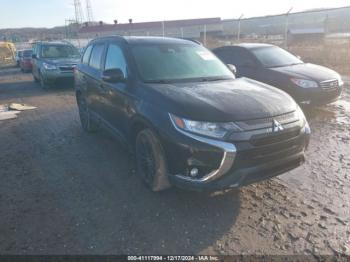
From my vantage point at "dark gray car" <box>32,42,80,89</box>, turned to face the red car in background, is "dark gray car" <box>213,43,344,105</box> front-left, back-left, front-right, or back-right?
back-right

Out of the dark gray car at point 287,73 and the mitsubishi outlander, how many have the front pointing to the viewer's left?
0

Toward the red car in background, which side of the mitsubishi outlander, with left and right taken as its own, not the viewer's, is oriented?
back

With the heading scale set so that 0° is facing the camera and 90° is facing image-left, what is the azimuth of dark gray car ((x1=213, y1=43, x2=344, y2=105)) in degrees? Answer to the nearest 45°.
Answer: approximately 315°

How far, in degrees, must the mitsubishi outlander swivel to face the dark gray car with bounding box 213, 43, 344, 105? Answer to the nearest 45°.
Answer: approximately 90° to its left

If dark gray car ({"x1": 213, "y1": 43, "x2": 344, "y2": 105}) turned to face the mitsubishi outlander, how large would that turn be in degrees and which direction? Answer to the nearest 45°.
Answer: approximately 45° to its right

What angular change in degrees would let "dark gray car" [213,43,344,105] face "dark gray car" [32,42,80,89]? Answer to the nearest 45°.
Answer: approximately 135° to its right

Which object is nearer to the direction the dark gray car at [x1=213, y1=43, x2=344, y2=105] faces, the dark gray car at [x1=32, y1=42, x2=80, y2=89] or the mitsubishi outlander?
the mitsubishi outlander
